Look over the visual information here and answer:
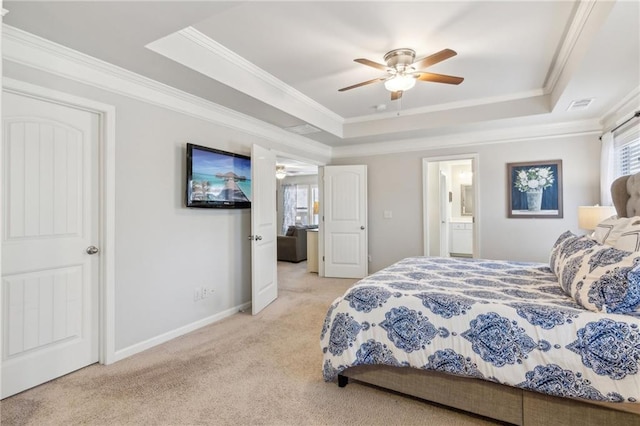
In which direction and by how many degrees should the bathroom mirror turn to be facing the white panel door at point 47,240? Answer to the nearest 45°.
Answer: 0° — it already faces it

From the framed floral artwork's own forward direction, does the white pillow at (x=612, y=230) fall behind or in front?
in front

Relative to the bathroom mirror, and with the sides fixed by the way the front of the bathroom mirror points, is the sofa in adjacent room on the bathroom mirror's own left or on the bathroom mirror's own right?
on the bathroom mirror's own right

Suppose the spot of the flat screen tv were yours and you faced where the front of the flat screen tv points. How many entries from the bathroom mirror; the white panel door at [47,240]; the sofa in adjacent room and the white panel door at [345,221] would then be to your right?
1

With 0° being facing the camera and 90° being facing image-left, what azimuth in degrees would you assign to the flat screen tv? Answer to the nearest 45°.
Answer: approximately 315°

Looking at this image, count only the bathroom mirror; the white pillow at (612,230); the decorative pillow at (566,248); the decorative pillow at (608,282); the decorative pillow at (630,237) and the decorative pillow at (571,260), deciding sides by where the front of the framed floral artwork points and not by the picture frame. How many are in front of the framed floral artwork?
5

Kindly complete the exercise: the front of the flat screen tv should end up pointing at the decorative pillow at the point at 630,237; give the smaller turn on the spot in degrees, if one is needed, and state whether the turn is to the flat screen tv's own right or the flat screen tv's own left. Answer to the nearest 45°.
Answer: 0° — it already faces it

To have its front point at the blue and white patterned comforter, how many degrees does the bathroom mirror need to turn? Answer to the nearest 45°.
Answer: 0° — it already faces it

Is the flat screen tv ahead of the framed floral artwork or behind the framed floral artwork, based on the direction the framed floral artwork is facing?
ahead

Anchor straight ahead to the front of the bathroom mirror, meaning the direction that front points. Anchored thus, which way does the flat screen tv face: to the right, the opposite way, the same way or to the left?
to the left

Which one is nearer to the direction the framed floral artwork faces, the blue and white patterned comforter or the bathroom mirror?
the blue and white patterned comforter

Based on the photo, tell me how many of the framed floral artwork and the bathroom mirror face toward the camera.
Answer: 2
